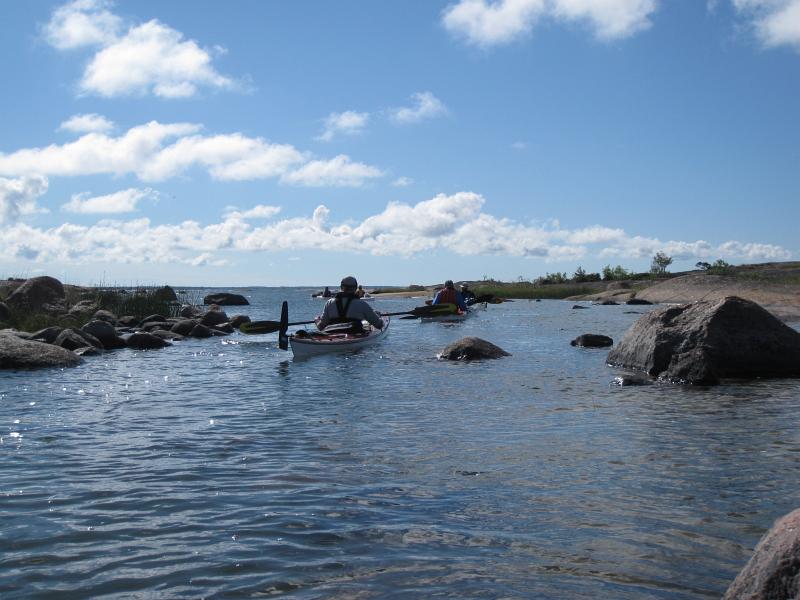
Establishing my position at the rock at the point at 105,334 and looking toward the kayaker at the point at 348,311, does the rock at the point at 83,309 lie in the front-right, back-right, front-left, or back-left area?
back-left

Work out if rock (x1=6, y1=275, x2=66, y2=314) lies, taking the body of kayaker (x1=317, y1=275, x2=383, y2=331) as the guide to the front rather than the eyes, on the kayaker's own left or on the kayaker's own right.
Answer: on the kayaker's own left

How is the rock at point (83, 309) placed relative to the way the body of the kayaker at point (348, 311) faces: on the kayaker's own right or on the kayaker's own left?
on the kayaker's own left

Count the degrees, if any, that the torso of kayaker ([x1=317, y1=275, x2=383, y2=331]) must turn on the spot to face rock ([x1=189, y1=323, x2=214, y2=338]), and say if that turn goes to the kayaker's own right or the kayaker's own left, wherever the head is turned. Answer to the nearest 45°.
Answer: approximately 45° to the kayaker's own left

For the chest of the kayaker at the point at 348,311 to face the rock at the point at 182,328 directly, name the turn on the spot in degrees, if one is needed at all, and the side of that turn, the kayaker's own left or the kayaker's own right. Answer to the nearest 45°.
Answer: approximately 45° to the kayaker's own left

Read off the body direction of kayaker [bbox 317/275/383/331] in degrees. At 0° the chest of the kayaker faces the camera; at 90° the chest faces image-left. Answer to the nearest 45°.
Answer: approximately 180°

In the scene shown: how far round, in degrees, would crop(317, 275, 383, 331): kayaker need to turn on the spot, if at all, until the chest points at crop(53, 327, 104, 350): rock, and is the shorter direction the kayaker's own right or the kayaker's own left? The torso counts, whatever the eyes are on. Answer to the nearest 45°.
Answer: approximately 90° to the kayaker's own left

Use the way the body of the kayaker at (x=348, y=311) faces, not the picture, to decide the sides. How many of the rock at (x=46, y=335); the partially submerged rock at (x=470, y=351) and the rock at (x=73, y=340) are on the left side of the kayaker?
2

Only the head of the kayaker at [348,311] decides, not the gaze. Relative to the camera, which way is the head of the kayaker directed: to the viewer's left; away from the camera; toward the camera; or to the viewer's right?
away from the camera

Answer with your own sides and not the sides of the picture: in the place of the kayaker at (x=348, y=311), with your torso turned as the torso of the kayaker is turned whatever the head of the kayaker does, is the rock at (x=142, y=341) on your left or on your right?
on your left

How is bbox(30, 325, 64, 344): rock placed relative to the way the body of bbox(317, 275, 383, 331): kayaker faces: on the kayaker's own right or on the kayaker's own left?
on the kayaker's own left

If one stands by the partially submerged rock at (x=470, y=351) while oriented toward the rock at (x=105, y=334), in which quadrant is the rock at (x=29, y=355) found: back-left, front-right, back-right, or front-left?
front-left

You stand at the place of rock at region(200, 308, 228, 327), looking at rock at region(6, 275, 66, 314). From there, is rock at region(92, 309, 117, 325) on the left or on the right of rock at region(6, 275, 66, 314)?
left
